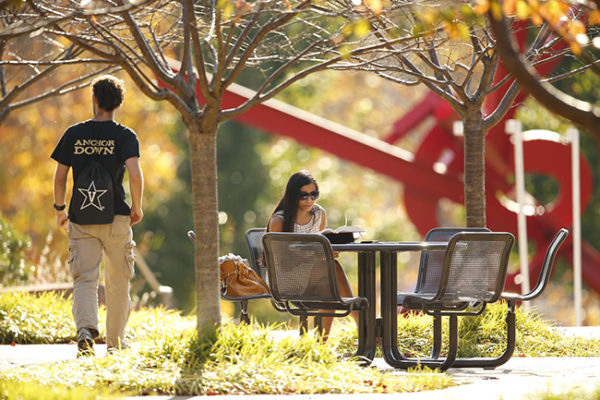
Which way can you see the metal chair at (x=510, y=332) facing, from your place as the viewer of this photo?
facing to the left of the viewer

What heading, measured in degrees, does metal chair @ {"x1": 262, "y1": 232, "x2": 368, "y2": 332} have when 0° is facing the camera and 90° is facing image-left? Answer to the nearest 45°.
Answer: approximately 225°

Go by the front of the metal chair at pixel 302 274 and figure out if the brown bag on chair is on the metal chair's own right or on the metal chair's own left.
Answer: on the metal chair's own left

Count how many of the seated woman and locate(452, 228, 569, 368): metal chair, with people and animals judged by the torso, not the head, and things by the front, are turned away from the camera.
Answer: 0

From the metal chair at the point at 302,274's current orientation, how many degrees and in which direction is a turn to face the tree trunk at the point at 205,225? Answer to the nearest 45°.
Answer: approximately 135° to its left

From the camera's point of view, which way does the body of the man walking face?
away from the camera

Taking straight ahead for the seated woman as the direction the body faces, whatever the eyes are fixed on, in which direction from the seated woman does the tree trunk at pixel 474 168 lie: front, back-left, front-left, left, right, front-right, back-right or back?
left

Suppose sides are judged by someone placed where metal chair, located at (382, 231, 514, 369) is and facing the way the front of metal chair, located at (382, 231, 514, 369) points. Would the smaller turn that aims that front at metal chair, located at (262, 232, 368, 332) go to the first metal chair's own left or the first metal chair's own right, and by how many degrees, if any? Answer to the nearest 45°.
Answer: approximately 45° to the first metal chair's own left

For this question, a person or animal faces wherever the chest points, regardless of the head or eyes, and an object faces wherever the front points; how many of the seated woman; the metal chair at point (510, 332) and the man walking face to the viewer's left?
1

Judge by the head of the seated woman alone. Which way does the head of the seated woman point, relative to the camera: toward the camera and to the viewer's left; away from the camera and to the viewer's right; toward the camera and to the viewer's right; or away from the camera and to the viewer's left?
toward the camera and to the viewer's right

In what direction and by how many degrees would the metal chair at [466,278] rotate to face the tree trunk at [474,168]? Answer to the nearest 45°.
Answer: approximately 45° to its right

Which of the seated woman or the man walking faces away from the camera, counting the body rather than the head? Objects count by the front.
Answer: the man walking

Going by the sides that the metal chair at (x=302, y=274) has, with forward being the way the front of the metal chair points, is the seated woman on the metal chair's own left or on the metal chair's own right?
on the metal chair's own left

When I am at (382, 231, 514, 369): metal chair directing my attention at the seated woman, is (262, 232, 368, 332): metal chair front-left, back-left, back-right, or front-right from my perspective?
front-left

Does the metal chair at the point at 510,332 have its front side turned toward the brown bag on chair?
yes

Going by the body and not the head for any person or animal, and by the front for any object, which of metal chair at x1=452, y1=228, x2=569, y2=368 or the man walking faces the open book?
the metal chair

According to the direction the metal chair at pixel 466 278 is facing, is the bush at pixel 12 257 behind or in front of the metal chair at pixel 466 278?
in front

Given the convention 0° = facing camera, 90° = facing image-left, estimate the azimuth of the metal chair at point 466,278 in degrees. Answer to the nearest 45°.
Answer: approximately 135°
